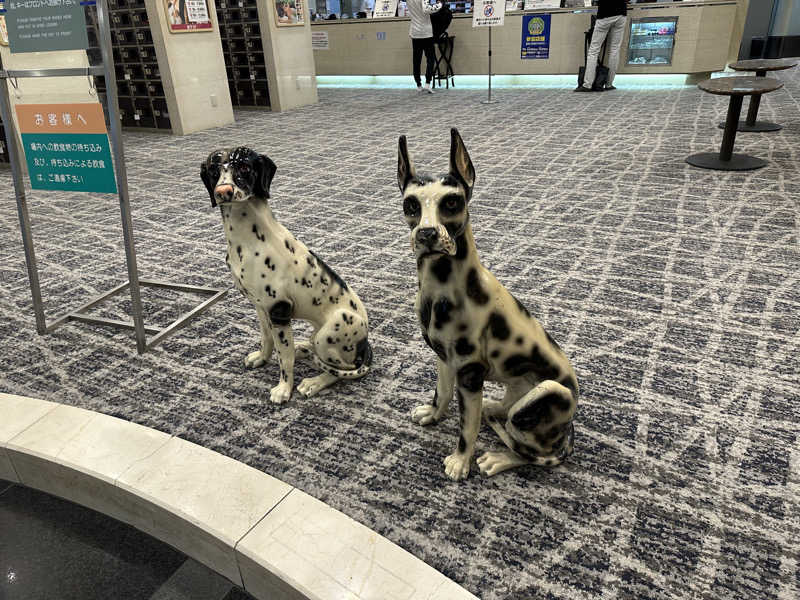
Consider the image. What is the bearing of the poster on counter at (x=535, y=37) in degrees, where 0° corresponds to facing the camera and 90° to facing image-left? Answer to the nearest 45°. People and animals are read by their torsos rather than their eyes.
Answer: approximately 0°

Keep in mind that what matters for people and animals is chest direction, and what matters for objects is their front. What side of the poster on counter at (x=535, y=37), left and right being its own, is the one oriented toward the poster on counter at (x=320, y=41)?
right

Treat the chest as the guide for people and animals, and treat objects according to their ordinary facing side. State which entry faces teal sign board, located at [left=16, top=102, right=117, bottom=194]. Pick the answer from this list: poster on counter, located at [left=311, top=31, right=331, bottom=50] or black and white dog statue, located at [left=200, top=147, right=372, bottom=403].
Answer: the poster on counter

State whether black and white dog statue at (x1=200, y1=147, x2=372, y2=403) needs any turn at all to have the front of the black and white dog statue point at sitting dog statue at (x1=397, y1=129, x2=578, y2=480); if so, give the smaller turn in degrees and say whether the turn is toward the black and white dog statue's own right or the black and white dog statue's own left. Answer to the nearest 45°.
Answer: approximately 90° to the black and white dog statue's own left

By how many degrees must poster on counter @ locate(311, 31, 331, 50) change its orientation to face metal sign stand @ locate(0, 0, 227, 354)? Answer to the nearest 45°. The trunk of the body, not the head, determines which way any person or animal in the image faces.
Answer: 0° — it already faces it

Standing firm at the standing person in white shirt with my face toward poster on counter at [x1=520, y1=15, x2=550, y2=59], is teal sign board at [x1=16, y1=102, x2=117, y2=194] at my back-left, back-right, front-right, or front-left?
back-right

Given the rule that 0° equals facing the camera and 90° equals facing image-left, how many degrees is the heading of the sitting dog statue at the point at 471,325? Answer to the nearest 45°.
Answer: approximately 45°

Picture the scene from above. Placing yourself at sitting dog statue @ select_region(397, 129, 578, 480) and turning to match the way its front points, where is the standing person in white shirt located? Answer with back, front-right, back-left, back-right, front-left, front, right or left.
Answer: back-right

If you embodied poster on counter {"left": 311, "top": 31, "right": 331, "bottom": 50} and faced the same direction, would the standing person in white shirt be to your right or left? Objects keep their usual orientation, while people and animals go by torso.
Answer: on your left

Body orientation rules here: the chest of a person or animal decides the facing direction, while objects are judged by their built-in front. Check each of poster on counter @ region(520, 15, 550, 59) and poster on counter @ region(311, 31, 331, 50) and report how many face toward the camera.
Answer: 2

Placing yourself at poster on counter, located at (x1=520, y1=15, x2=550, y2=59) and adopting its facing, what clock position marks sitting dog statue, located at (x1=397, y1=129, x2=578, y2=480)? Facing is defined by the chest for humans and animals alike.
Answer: The sitting dog statue is roughly at 12 o'clock from the poster on counter.

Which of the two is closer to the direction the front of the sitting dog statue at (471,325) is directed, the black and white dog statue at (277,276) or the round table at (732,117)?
the black and white dog statue
